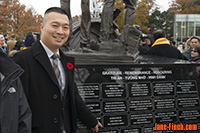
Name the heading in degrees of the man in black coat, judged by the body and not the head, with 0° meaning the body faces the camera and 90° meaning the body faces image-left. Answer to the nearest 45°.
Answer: approximately 315°

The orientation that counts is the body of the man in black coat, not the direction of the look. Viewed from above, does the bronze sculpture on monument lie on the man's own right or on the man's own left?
on the man's own left

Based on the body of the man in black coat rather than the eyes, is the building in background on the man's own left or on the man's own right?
on the man's own left
